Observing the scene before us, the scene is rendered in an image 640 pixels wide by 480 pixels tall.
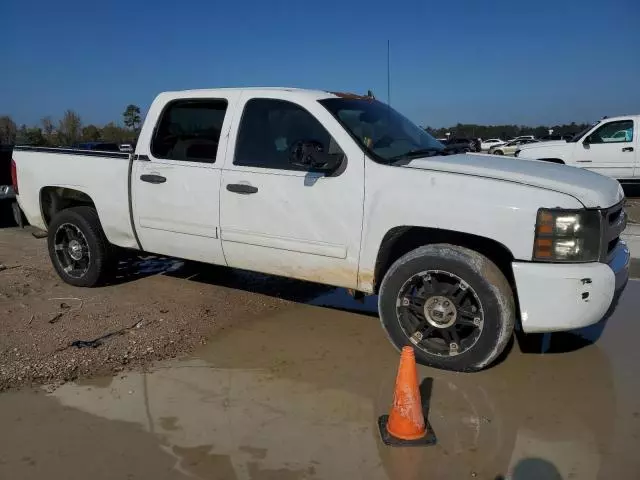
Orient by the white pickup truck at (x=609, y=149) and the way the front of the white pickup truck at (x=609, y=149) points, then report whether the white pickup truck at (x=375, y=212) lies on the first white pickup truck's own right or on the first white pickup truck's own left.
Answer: on the first white pickup truck's own left

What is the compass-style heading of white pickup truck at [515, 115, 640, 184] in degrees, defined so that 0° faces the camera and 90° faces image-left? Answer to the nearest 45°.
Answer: approximately 90°

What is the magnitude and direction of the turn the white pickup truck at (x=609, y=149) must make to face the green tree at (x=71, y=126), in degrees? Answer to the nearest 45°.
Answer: approximately 45° to its right

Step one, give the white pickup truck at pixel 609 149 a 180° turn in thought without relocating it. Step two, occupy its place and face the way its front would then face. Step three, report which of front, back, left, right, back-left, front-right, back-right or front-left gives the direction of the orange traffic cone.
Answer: right

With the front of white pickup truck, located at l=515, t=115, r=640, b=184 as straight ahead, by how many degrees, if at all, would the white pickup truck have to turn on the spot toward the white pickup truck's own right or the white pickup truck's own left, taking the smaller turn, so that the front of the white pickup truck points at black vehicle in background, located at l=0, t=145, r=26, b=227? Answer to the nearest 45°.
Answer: approximately 45° to the white pickup truck's own left

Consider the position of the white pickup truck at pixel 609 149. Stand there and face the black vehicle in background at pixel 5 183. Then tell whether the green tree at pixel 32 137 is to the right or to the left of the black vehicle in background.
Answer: right

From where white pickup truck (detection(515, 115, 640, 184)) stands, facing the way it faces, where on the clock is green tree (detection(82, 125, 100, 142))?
The green tree is roughly at 1 o'clock from the white pickup truck.

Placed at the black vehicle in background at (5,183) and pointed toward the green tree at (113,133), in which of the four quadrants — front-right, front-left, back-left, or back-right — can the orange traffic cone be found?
back-right

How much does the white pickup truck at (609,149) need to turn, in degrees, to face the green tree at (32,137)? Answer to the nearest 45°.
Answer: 0° — it already faces it
